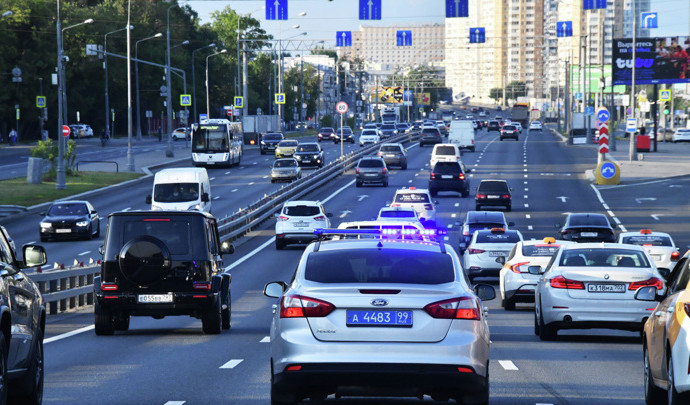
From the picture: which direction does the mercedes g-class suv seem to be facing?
away from the camera

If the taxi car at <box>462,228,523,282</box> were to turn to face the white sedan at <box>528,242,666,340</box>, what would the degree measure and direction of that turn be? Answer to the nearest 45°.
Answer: approximately 180°

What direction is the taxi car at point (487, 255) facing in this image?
away from the camera

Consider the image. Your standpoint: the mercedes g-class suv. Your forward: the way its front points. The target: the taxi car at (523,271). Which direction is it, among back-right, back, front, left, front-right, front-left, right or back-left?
front-right

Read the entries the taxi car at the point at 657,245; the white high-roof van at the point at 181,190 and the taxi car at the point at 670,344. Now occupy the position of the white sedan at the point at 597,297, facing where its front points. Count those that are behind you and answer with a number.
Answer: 1

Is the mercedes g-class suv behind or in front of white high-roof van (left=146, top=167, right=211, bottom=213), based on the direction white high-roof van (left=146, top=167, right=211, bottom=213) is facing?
in front

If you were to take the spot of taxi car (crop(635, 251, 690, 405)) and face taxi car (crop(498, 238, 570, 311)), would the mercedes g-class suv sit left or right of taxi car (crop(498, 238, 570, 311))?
left

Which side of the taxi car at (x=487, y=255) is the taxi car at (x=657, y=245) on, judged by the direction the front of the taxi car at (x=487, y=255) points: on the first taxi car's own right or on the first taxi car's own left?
on the first taxi car's own right

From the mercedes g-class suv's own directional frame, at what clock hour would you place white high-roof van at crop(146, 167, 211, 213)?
The white high-roof van is roughly at 12 o'clock from the mercedes g-class suv.

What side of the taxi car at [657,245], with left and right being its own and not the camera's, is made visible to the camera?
back

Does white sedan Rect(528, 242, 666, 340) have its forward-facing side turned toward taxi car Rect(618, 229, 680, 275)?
yes

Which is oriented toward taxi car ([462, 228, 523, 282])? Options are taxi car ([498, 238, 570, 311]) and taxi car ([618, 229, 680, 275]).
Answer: taxi car ([498, 238, 570, 311])

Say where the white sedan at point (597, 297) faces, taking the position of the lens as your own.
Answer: facing away from the viewer

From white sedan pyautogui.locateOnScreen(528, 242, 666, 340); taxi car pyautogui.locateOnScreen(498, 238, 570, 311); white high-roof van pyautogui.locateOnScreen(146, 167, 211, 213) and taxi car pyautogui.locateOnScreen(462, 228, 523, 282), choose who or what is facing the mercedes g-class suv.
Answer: the white high-roof van

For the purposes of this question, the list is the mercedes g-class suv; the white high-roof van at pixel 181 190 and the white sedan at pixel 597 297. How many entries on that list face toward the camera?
1

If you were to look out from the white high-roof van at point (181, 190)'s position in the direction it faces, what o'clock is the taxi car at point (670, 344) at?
The taxi car is roughly at 12 o'clock from the white high-roof van.

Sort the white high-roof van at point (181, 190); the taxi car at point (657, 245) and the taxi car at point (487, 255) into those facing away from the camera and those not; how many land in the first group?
2

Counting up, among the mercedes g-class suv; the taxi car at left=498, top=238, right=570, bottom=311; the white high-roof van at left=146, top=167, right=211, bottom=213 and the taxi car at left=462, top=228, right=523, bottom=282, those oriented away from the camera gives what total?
3

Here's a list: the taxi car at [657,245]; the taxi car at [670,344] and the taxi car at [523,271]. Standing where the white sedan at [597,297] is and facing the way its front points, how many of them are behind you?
1

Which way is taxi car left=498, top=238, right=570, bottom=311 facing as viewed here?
away from the camera

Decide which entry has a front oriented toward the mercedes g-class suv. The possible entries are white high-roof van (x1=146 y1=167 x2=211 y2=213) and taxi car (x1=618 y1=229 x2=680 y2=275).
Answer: the white high-roof van

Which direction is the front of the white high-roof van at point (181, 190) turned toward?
toward the camera
